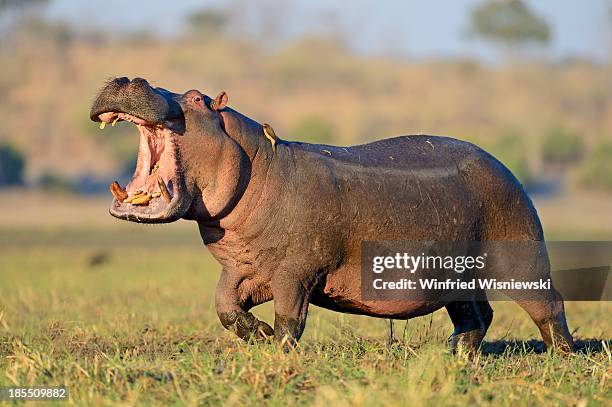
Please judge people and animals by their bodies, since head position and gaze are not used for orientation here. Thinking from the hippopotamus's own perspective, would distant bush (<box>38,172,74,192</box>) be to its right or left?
on its right

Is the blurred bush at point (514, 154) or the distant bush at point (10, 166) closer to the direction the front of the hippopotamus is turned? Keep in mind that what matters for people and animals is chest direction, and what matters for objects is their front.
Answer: the distant bush

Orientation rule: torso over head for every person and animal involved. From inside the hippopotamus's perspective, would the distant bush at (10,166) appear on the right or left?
on its right

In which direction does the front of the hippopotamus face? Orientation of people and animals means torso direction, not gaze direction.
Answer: to the viewer's left

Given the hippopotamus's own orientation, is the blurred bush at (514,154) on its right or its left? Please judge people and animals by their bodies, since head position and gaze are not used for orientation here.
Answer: on its right

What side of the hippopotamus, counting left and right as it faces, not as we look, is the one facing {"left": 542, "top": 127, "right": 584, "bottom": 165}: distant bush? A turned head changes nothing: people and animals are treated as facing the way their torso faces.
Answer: right

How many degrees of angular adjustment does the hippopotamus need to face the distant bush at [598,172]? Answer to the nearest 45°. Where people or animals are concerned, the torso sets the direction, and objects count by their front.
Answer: approximately 90° to its right
